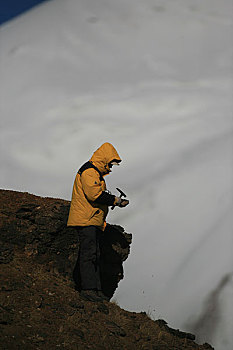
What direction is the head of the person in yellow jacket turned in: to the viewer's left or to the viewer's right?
to the viewer's right

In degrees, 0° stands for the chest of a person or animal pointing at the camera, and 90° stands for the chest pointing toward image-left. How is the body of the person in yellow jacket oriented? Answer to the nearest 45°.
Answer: approximately 270°
